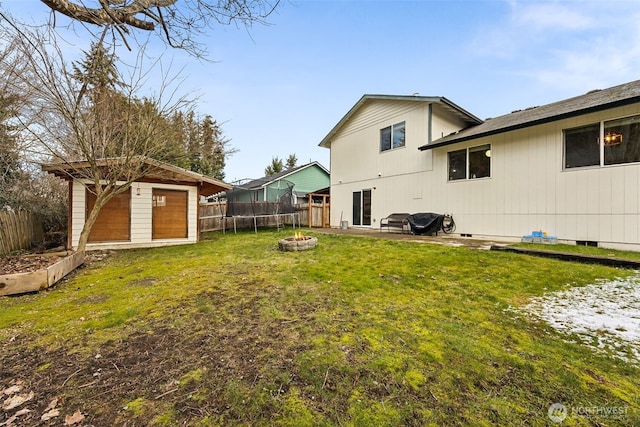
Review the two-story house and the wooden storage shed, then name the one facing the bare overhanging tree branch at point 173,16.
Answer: the wooden storage shed

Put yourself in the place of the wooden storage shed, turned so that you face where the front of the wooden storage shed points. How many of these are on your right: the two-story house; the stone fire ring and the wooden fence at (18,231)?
1

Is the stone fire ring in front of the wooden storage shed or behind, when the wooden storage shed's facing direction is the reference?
in front

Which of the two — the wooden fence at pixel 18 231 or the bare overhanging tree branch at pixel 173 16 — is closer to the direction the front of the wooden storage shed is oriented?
the bare overhanging tree branch

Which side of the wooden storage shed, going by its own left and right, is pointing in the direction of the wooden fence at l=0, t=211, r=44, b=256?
right

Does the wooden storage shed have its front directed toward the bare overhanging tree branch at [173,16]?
yes

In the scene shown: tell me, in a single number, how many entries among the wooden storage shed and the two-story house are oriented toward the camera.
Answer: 1

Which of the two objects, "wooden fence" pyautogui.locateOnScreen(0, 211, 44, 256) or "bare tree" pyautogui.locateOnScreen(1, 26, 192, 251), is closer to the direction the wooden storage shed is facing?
the bare tree

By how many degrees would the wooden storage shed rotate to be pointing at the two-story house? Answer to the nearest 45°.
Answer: approximately 45° to its left

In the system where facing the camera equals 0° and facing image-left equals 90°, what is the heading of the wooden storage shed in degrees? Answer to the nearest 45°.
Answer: approximately 0°

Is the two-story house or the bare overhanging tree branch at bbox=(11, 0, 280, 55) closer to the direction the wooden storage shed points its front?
the bare overhanging tree branch
